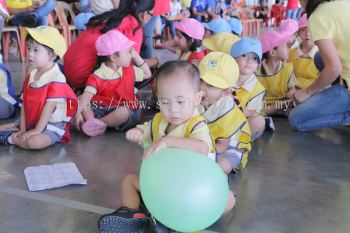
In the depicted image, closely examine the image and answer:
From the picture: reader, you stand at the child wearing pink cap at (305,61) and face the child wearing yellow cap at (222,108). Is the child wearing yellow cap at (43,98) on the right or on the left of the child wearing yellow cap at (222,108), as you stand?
right

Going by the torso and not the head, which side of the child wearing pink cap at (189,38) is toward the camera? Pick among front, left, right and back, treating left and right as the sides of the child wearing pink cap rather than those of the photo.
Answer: left

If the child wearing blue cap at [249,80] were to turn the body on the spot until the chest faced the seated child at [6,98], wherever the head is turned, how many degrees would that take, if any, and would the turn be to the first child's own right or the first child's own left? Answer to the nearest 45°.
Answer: approximately 45° to the first child's own right

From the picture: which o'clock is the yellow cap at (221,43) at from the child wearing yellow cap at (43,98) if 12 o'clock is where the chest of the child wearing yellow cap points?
The yellow cap is roughly at 7 o'clock from the child wearing yellow cap.

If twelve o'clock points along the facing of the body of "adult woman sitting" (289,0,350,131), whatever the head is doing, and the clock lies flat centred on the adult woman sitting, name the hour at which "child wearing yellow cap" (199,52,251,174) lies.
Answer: The child wearing yellow cap is roughly at 10 o'clock from the adult woman sitting.

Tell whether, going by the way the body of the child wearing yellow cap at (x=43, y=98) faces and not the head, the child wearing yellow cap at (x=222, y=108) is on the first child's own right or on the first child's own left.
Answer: on the first child's own left

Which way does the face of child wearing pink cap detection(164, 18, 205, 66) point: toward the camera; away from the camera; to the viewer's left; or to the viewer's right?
to the viewer's left

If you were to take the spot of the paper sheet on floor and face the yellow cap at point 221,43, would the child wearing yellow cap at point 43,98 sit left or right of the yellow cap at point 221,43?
left

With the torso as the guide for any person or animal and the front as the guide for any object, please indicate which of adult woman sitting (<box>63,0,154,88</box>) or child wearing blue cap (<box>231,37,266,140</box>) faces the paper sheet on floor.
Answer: the child wearing blue cap

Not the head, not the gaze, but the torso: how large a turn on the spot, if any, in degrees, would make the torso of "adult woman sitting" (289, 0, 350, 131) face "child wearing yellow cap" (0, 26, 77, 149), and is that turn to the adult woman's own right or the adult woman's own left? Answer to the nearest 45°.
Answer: approximately 45° to the adult woman's own left

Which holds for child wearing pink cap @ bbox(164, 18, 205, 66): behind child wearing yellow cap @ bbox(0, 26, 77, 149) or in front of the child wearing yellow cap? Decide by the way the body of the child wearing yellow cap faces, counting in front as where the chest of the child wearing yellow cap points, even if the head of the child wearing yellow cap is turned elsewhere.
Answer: behind

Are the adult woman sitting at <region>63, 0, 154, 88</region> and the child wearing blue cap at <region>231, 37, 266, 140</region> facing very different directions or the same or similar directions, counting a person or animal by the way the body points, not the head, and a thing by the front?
very different directions
